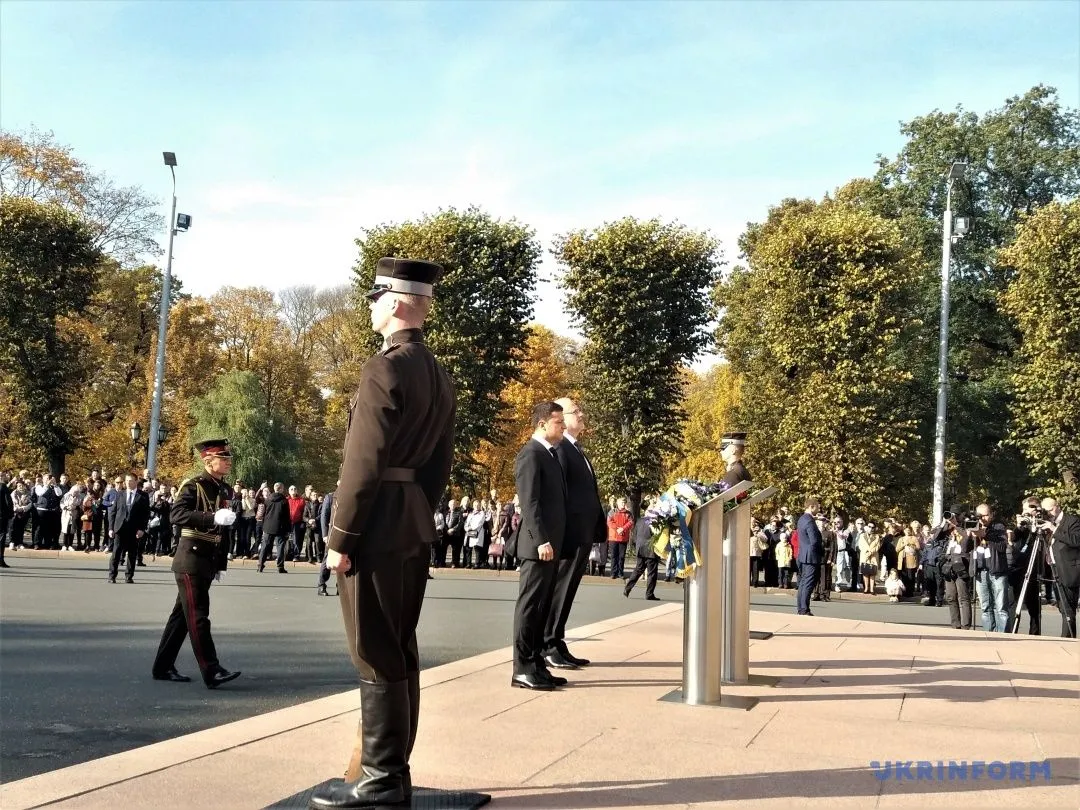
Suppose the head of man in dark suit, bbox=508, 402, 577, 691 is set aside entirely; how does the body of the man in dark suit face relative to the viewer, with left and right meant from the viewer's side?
facing to the right of the viewer

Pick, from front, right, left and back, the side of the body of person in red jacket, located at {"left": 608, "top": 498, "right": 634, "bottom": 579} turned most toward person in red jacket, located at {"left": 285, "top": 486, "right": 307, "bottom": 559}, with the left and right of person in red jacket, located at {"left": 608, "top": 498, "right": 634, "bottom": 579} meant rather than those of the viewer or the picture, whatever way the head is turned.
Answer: right

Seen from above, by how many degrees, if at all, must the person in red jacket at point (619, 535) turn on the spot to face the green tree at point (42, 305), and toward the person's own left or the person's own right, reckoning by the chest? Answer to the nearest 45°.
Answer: approximately 135° to the person's own right

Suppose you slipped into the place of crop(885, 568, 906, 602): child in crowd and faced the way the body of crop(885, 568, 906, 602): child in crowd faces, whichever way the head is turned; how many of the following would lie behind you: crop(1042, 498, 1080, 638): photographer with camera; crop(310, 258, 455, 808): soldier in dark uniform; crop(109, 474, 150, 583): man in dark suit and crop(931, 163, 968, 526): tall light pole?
1

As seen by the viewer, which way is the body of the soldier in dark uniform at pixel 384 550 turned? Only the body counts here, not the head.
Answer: to the viewer's left

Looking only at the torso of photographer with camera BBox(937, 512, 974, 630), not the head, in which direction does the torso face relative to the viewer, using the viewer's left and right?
facing the viewer and to the left of the viewer

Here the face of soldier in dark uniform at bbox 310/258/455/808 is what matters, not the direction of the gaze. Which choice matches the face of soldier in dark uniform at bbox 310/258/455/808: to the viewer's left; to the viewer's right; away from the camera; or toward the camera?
to the viewer's left

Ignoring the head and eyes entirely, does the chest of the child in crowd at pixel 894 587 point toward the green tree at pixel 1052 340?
no

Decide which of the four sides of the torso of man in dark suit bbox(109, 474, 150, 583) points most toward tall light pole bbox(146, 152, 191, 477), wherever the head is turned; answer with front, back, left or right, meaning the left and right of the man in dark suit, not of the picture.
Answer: back

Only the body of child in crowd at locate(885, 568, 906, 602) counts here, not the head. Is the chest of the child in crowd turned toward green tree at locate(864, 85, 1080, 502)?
no

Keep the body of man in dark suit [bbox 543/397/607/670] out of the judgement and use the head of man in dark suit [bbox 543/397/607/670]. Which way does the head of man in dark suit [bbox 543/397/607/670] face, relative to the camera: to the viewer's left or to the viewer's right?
to the viewer's right

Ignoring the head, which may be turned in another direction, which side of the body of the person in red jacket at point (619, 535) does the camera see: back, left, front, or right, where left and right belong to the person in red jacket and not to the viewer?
front

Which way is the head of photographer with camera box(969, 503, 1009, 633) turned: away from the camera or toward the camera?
toward the camera

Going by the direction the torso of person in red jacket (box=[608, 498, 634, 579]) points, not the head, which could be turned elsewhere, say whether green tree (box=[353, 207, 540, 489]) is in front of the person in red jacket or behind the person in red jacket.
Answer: behind

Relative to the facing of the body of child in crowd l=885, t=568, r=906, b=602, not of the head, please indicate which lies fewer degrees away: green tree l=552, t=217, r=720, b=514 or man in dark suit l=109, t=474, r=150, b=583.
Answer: the man in dark suit
